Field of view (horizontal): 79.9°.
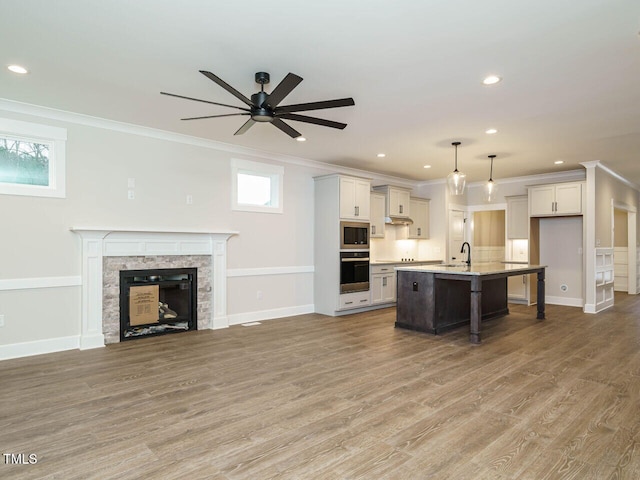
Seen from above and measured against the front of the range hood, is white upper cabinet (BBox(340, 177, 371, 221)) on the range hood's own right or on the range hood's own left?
on the range hood's own right

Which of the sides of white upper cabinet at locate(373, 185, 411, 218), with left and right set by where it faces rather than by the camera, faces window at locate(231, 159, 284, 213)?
right

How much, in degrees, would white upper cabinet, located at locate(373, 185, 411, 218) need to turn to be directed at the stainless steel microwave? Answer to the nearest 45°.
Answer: approximately 90° to its right

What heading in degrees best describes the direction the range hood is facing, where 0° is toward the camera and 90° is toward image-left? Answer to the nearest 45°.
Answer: approximately 315°

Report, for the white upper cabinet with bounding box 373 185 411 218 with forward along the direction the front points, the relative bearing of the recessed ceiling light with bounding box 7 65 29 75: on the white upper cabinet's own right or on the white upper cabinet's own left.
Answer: on the white upper cabinet's own right

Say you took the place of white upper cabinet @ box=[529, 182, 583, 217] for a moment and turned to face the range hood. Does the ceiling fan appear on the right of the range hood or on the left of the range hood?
left

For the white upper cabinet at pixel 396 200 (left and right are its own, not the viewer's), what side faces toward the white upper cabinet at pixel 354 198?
right

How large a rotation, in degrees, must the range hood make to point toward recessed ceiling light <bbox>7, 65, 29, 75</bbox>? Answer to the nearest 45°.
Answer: approximately 90° to its right

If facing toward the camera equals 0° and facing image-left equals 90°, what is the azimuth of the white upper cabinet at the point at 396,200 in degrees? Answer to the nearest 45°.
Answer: approximately 315°

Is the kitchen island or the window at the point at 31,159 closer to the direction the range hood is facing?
the kitchen island
